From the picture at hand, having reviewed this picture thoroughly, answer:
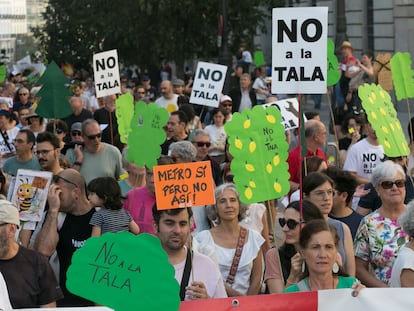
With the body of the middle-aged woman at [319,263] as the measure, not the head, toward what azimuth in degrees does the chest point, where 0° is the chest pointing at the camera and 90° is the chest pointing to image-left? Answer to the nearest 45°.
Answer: approximately 0°

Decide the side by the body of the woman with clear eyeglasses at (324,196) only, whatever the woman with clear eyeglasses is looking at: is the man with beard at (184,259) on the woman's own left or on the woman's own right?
on the woman's own right

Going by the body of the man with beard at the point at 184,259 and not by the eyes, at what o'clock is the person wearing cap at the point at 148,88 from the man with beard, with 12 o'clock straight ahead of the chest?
The person wearing cap is roughly at 6 o'clock from the man with beard.
